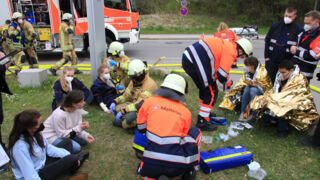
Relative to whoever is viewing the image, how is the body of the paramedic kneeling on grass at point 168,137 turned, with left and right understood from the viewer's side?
facing away from the viewer

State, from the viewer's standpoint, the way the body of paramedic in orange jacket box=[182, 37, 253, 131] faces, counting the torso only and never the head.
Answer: to the viewer's right

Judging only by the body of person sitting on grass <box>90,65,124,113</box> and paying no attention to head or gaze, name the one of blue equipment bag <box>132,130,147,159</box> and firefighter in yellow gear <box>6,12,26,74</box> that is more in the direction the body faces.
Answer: the blue equipment bag

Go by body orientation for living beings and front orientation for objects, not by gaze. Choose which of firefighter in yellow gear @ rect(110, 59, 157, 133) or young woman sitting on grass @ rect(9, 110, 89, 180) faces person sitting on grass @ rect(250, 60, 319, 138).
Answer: the young woman sitting on grass

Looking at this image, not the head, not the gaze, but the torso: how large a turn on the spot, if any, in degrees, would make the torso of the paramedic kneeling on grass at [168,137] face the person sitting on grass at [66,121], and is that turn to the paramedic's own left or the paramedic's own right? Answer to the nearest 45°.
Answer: approximately 45° to the paramedic's own left

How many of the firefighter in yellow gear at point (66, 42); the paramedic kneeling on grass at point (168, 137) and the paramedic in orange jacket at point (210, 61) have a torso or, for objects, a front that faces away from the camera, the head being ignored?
1

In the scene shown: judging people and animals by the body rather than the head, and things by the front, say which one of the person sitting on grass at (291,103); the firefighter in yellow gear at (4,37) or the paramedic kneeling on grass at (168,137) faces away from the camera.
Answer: the paramedic kneeling on grass

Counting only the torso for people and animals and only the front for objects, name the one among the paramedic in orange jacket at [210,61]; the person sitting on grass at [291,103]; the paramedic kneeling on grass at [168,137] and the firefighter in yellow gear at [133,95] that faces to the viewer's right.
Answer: the paramedic in orange jacket

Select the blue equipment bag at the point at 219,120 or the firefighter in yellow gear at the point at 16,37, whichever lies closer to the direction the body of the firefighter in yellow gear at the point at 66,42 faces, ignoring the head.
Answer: the blue equipment bag

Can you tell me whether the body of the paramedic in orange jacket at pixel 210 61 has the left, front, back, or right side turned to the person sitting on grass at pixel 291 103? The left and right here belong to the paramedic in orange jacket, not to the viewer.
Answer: front

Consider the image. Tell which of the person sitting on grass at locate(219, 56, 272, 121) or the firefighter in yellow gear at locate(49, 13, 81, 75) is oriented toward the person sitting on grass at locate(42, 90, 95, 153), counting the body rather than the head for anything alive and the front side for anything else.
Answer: the person sitting on grass at locate(219, 56, 272, 121)

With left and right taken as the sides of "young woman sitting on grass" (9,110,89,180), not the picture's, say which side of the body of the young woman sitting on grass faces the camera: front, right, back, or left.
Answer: right

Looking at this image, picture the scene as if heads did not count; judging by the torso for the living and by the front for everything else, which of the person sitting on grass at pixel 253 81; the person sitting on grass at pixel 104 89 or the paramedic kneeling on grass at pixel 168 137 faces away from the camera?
the paramedic kneeling on grass

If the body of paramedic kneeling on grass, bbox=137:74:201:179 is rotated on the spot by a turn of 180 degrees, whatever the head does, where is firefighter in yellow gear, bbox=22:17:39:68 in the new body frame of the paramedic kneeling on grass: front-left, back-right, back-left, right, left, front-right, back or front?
back-right

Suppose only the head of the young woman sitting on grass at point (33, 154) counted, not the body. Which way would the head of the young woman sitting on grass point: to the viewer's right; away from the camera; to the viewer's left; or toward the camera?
to the viewer's right
